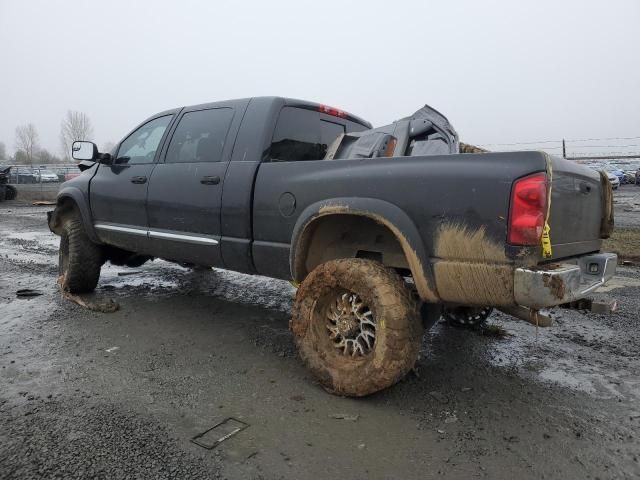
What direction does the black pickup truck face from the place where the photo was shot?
facing away from the viewer and to the left of the viewer

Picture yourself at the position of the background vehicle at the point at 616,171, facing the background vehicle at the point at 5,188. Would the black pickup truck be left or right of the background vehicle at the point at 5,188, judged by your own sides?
left

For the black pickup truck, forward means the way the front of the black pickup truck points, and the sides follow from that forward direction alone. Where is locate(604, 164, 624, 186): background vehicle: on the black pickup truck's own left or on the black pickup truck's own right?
on the black pickup truck's own right

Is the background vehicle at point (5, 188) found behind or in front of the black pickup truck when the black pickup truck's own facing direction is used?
in front

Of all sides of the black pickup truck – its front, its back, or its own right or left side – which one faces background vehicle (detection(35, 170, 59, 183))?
front
